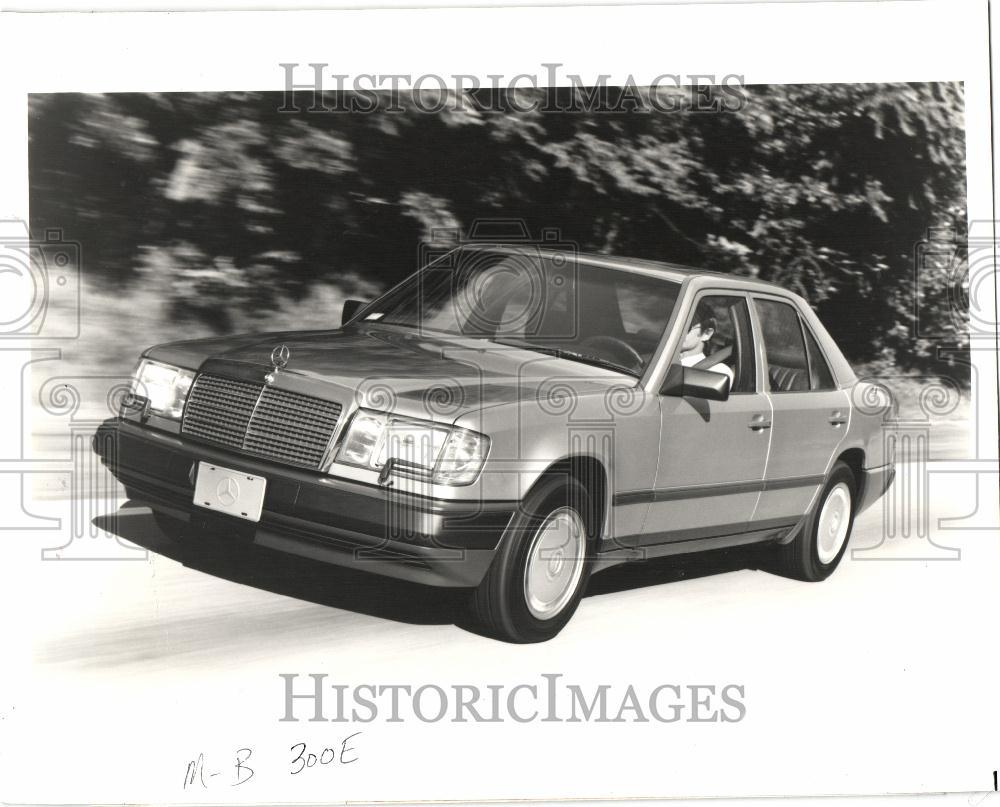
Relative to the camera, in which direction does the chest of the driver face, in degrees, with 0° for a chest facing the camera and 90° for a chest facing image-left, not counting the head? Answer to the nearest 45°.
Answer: approximately 45°

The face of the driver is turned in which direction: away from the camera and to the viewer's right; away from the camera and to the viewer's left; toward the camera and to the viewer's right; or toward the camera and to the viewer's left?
toward the camera and to the viewer's left

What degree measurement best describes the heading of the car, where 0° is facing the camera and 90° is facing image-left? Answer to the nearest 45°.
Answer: approximately 45°
